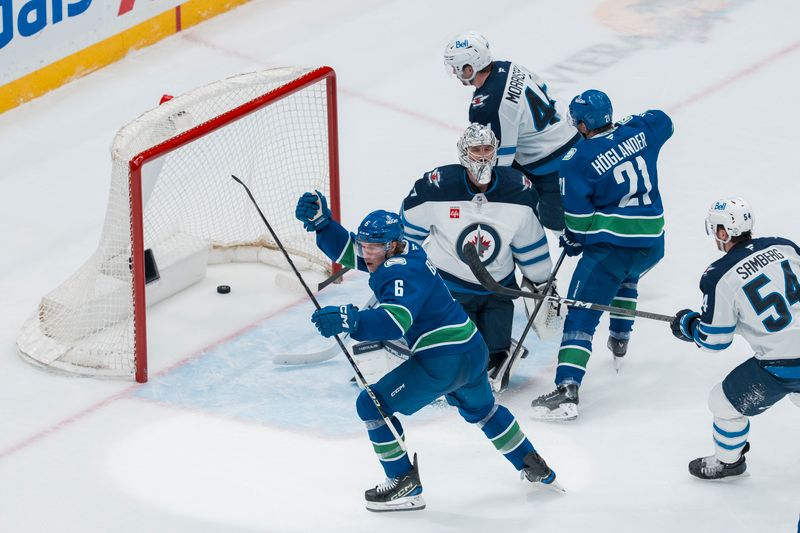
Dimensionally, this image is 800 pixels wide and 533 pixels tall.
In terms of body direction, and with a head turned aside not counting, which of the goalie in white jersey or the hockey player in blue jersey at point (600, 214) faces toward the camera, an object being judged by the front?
the goalie in white jersey

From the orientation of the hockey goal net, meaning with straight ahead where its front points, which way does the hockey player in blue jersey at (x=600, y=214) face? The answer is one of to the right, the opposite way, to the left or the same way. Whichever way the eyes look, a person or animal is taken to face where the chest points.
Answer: the opposite way

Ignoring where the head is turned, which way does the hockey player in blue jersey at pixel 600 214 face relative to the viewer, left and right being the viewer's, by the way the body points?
facing away from the viewer and to the left of the viewer

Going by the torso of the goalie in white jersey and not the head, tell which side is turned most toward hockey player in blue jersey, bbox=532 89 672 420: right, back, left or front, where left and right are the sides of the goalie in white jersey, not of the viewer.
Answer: left

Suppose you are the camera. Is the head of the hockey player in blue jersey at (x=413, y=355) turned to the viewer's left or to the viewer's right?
to the viewer's left

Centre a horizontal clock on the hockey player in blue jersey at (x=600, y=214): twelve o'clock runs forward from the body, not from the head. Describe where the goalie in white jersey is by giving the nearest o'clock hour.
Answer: The goalie in white jersey is roughly at 10 o'clock from the hockey player in blue jersey.

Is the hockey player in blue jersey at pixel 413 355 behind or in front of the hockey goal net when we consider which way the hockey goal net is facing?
in front

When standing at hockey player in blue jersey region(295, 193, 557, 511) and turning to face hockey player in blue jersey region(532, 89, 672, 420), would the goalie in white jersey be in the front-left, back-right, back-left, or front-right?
front-left

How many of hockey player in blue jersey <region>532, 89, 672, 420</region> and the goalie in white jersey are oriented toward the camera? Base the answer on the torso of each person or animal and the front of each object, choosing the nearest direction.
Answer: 1

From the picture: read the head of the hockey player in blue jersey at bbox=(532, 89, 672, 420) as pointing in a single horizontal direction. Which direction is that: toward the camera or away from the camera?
away from the camera

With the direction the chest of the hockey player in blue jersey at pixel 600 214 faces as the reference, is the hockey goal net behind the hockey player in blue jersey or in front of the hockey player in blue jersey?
in front

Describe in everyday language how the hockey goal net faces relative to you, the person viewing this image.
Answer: facing the viewer and to the right of the viewer

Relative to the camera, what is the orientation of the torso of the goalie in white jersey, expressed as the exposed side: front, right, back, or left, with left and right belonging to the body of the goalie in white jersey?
front

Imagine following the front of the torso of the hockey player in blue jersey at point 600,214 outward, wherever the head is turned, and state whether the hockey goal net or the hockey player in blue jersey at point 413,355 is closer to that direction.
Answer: the hockey goal net
